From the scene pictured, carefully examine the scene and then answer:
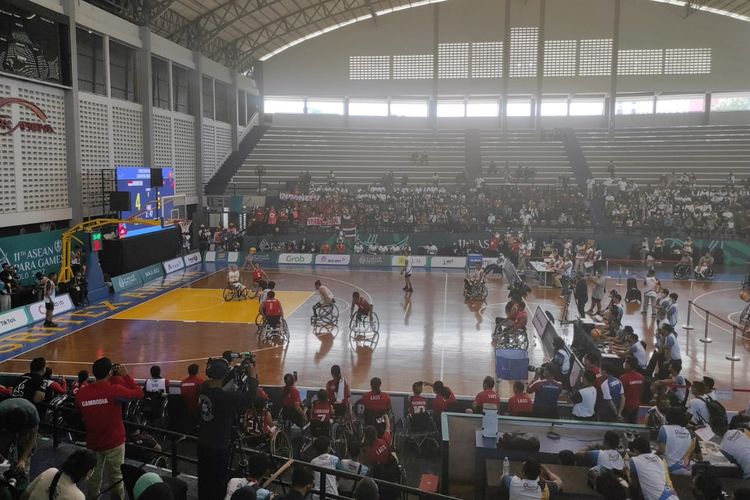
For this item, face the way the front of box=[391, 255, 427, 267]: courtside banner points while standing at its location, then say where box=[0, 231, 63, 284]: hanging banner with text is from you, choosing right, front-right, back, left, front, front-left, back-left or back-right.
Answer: front-right

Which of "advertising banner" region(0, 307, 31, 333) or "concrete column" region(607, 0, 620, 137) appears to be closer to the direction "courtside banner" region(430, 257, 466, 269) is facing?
the advertising banner

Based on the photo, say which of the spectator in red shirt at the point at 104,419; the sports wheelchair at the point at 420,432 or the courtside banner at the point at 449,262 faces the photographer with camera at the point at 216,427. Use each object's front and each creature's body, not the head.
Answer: the courtside banner

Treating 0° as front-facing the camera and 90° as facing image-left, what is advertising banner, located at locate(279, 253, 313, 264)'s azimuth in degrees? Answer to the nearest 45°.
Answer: approximately 0°

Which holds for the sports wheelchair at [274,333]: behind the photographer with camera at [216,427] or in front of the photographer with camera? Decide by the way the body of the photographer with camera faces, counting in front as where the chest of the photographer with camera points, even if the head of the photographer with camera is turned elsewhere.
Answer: in front

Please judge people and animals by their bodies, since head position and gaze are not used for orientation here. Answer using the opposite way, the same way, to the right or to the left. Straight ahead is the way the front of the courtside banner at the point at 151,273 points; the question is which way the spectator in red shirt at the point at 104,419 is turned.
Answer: to the left

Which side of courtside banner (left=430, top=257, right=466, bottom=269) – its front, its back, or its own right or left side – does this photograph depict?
front

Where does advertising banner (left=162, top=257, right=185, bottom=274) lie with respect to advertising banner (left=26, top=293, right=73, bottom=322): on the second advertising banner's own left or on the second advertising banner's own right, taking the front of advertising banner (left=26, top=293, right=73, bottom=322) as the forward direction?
on the second advertising banner's own left

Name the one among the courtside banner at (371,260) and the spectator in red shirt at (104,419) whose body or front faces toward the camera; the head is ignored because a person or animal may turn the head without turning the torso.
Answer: the courtside banner

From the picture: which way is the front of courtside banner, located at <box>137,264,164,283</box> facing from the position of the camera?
facing the viewer and to the right of the viewer

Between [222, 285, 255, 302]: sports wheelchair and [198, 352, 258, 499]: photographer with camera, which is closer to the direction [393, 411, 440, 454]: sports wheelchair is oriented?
the sports wheelchair

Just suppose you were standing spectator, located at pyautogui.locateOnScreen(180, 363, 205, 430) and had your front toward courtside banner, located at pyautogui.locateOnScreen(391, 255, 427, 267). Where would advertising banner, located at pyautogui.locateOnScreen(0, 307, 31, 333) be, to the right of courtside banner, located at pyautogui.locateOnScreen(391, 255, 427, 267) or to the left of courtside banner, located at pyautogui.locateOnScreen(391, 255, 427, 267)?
left

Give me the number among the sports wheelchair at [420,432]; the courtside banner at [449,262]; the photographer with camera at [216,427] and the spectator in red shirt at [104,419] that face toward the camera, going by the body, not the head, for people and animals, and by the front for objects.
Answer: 1

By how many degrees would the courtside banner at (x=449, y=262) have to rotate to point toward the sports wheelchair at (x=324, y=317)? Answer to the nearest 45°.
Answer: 0° — it already faces it

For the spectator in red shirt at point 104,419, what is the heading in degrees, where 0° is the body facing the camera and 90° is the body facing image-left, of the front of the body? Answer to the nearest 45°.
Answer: approximately 225°

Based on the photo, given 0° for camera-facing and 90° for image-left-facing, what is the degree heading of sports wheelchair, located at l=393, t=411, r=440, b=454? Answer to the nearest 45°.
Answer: approximately 180°

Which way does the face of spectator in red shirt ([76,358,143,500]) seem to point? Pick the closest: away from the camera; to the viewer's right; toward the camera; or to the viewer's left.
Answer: away from the camera
